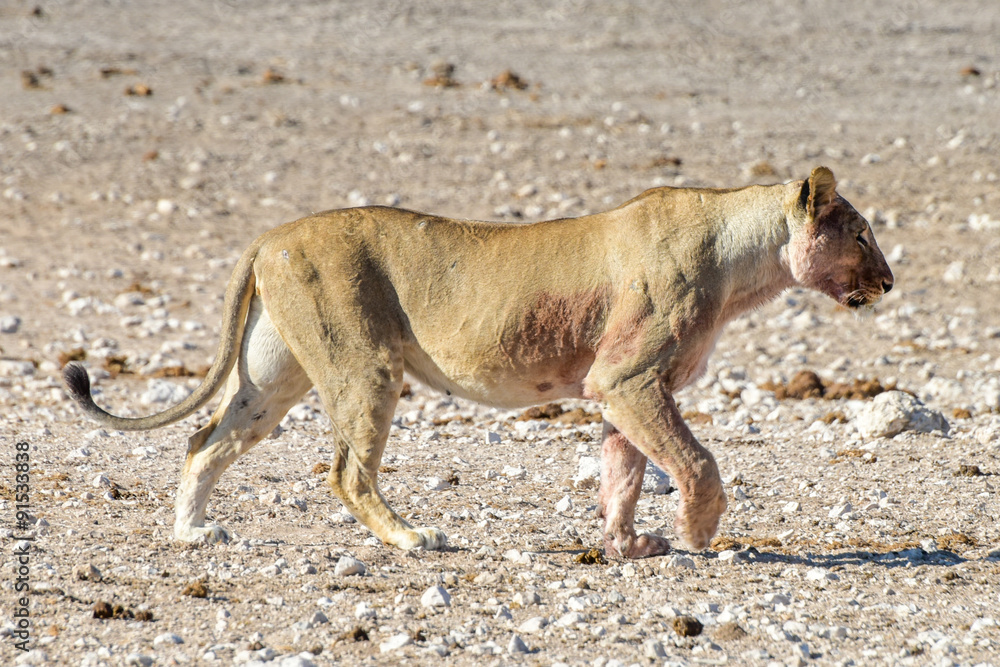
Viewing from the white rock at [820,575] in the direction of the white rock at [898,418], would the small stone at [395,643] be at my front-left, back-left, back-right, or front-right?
back-left

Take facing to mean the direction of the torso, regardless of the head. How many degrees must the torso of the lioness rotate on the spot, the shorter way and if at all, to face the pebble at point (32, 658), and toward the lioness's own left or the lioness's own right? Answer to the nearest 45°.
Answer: approximately 135° to the lioness's own right

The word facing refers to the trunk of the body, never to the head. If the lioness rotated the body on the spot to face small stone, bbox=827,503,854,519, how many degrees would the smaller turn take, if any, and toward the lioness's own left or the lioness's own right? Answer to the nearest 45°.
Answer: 0° — it already faces it

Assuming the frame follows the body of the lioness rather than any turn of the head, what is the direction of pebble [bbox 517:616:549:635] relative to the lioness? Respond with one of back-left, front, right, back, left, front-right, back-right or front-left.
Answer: right

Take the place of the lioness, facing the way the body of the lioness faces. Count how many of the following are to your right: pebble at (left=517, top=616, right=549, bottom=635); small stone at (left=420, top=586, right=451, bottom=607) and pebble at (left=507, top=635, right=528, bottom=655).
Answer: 3

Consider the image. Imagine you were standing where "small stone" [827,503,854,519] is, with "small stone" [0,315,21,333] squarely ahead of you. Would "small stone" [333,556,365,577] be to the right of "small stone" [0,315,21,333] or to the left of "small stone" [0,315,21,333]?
left

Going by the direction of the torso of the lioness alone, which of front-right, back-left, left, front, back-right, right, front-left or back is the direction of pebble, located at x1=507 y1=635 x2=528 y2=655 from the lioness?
right

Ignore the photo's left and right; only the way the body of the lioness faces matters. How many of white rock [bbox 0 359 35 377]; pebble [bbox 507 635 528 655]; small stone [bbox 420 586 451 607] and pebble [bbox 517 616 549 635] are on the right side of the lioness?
3

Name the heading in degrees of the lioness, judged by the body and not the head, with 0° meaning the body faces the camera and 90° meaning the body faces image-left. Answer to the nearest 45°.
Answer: approximately 270°

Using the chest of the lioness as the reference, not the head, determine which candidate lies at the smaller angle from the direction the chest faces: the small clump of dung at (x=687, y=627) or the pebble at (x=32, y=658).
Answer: the small clump of dung

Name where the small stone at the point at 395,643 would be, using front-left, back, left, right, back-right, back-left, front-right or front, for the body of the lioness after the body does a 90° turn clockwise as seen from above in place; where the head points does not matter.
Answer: front

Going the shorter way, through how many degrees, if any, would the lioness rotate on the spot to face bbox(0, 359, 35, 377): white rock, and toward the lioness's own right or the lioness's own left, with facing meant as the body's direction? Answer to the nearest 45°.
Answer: approximately 135° to the lioness's own left

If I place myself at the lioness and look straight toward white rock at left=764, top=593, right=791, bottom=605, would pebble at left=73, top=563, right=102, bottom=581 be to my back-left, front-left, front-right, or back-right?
back-right

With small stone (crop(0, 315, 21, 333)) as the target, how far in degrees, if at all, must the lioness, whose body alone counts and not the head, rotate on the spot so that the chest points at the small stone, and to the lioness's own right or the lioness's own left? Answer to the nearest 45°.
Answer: approximately 135° to the lioness's own left
